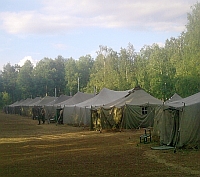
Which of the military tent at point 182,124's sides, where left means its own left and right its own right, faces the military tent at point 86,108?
right

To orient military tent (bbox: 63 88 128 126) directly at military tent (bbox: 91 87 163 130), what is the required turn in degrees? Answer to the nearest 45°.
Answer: approximately 90° to its left

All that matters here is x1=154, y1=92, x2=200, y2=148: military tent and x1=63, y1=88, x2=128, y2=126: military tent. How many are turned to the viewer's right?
0

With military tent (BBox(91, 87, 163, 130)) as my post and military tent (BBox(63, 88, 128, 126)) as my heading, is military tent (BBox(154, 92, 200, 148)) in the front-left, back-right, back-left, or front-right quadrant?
back-left

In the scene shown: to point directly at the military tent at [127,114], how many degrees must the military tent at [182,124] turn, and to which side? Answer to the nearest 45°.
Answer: approximately 135° to its right

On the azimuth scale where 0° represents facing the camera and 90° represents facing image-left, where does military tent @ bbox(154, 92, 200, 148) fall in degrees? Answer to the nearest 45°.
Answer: approximately 45°

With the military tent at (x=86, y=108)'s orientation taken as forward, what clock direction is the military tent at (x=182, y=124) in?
the military tent at (x=182, y=124) is roughly at 10 o'clock from the military tent at (x=86, y=108).
